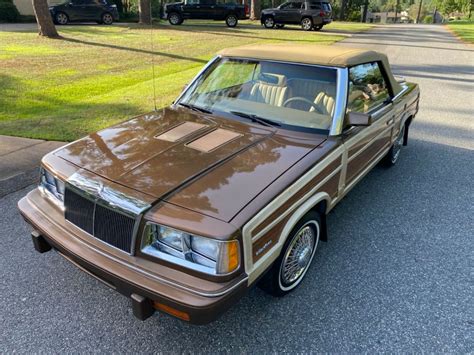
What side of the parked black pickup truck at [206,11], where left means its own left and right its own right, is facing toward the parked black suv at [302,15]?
back

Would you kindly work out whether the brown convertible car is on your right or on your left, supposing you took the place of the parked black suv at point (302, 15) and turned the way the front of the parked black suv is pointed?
on your left

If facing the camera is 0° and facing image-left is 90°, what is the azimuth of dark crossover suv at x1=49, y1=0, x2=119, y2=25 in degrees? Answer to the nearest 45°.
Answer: approximately 90°

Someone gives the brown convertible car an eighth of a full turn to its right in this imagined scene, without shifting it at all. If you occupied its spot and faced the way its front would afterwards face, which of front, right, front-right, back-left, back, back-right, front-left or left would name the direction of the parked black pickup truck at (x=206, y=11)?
right

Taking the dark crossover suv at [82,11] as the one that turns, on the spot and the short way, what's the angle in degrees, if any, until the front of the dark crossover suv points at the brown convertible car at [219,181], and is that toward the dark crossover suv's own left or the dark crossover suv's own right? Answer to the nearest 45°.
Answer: approximately 90° to the dark crossover suv's own left

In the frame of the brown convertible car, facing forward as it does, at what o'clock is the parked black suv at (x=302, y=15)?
The parked black suv is roughly at 5 o'clock from the brown convertible car.

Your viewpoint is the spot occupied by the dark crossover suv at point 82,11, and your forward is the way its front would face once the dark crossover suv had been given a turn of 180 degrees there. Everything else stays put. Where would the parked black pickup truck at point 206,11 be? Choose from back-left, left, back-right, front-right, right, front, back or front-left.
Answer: front

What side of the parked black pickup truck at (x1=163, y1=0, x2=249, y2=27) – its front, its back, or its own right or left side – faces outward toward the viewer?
left
